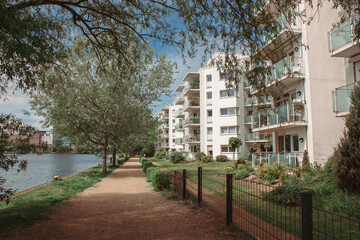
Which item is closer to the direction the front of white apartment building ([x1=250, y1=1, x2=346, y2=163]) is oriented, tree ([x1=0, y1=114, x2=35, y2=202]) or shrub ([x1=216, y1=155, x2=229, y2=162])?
the tree

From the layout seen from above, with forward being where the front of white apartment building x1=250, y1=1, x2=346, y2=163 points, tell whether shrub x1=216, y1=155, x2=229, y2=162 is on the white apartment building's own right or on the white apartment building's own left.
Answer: on the white apartment building's own right

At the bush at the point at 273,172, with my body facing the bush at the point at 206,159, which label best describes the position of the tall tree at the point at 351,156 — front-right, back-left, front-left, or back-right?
back-right

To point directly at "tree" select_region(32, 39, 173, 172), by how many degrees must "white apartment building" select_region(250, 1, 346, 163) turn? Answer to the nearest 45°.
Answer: approximately 45° to its right

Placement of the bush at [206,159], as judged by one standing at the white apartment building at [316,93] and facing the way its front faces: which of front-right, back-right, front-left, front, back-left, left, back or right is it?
right

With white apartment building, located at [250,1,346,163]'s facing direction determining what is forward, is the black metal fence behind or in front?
in front

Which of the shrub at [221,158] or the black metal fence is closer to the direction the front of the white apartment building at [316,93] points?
the black metal fence

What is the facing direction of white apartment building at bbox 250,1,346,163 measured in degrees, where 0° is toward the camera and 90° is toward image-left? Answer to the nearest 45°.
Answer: approximately 45°

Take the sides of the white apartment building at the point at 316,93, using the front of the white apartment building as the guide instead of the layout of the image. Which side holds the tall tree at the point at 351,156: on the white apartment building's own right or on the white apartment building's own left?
on the white apartment building's own left

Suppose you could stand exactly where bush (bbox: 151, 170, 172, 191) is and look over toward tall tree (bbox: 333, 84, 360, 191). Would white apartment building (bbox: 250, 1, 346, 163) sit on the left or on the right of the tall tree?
left
